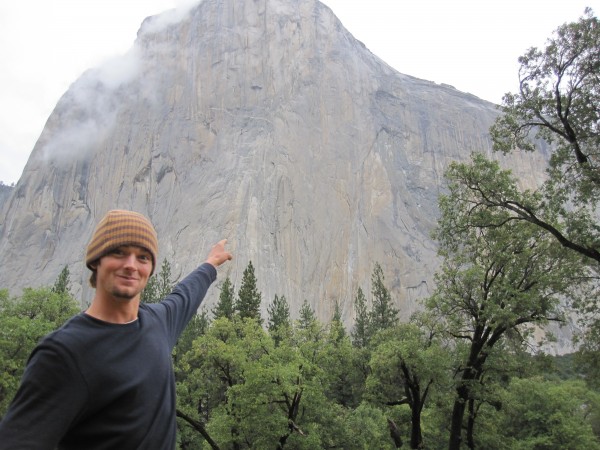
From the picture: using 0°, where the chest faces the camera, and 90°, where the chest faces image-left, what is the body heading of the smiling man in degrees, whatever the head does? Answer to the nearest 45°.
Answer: approximately 315°
